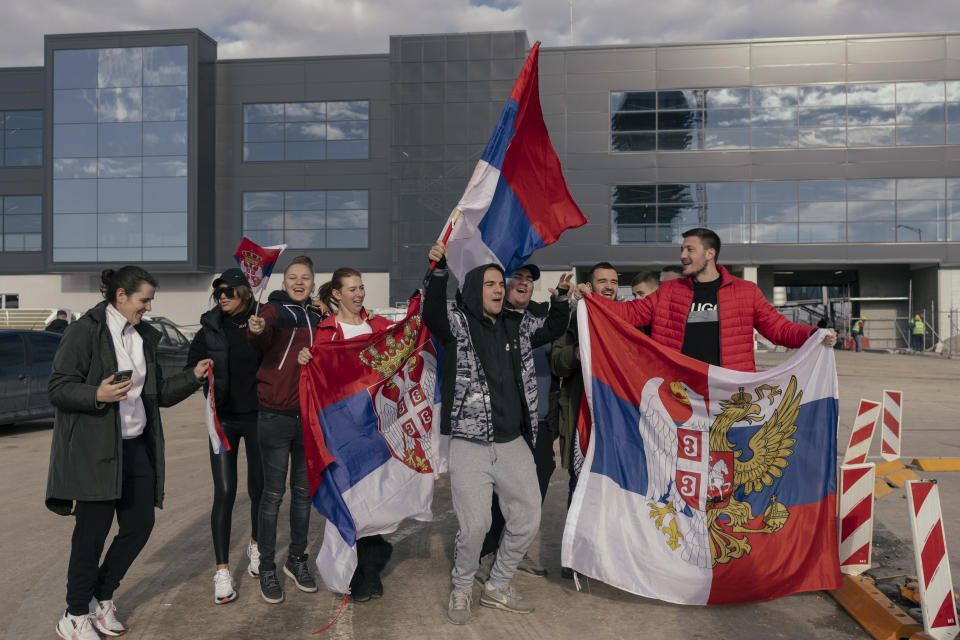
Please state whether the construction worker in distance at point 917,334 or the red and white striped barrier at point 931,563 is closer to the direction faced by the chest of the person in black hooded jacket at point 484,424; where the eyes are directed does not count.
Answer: the red and white striped barrier

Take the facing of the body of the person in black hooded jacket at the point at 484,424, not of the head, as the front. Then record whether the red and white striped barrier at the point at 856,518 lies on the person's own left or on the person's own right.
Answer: on the person's own left

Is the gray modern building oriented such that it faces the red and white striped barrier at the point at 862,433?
yes

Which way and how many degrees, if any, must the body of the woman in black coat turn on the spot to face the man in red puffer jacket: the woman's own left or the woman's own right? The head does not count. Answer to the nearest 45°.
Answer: approximately 45° to the woman's own left

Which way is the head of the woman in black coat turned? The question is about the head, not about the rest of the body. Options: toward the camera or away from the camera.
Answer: toward the camera

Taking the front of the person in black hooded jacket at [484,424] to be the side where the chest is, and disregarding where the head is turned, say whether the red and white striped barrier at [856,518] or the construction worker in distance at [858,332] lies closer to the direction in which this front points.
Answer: the red and white striped barrier

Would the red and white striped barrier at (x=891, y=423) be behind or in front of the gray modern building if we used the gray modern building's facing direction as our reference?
in front

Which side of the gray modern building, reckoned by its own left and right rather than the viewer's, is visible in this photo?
front

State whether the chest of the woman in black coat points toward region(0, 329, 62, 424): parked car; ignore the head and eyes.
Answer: no

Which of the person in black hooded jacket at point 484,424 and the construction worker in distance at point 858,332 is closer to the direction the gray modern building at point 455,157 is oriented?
the person in black hooded jacket

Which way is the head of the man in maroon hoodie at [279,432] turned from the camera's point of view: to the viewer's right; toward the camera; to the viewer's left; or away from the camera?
toward the camera

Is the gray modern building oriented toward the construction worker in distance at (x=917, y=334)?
no

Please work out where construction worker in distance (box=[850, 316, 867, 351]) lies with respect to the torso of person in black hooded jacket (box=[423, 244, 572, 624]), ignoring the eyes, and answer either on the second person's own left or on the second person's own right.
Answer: on the second person's own left

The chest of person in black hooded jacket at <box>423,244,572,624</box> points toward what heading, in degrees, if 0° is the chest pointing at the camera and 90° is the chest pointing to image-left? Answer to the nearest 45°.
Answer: approximately 315°

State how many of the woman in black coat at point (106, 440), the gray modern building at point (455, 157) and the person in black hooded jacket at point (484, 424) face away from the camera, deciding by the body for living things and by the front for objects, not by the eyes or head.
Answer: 0

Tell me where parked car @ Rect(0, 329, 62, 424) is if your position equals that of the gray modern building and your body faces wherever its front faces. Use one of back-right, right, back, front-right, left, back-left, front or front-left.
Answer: front

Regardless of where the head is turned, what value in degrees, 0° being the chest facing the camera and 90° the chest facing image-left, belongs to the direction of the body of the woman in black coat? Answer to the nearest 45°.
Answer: approximately 315°
